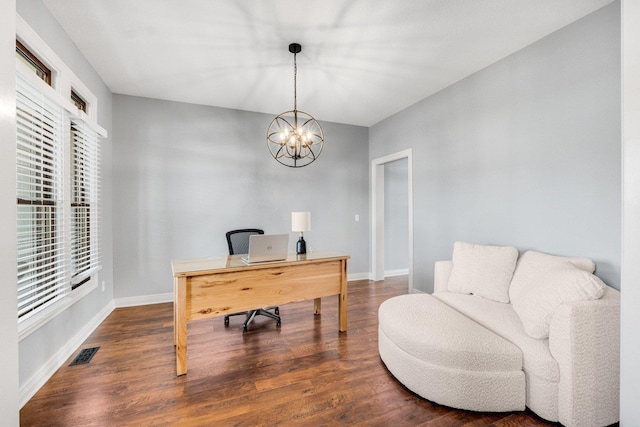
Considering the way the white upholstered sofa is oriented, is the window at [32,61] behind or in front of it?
in front

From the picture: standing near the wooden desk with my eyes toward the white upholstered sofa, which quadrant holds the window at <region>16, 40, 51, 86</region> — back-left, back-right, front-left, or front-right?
back-right

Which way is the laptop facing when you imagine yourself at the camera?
facing away from the viewer and to the left of the viewer

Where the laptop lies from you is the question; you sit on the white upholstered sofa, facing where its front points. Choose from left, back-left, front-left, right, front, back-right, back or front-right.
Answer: front-right

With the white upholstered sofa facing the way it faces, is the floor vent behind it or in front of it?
in front

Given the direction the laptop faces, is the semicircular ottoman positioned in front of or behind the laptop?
behind

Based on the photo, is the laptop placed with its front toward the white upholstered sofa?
no
